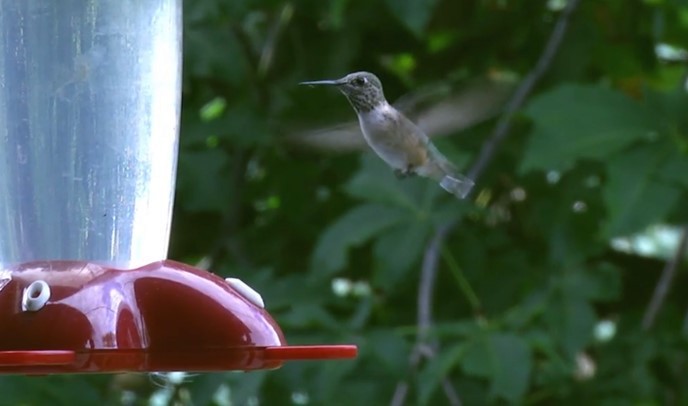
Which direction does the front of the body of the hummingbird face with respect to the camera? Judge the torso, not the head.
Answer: to the viewer's left

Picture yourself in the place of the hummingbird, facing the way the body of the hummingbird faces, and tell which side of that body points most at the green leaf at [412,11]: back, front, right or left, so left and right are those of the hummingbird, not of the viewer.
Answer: right

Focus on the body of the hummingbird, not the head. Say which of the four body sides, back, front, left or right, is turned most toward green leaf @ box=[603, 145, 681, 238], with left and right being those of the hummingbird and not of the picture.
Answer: back

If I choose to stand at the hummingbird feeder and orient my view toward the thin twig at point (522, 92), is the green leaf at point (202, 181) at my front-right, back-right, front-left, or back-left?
front-left

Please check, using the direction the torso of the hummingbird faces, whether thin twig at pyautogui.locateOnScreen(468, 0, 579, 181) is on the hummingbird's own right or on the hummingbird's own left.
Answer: on the hummingbird's own right
